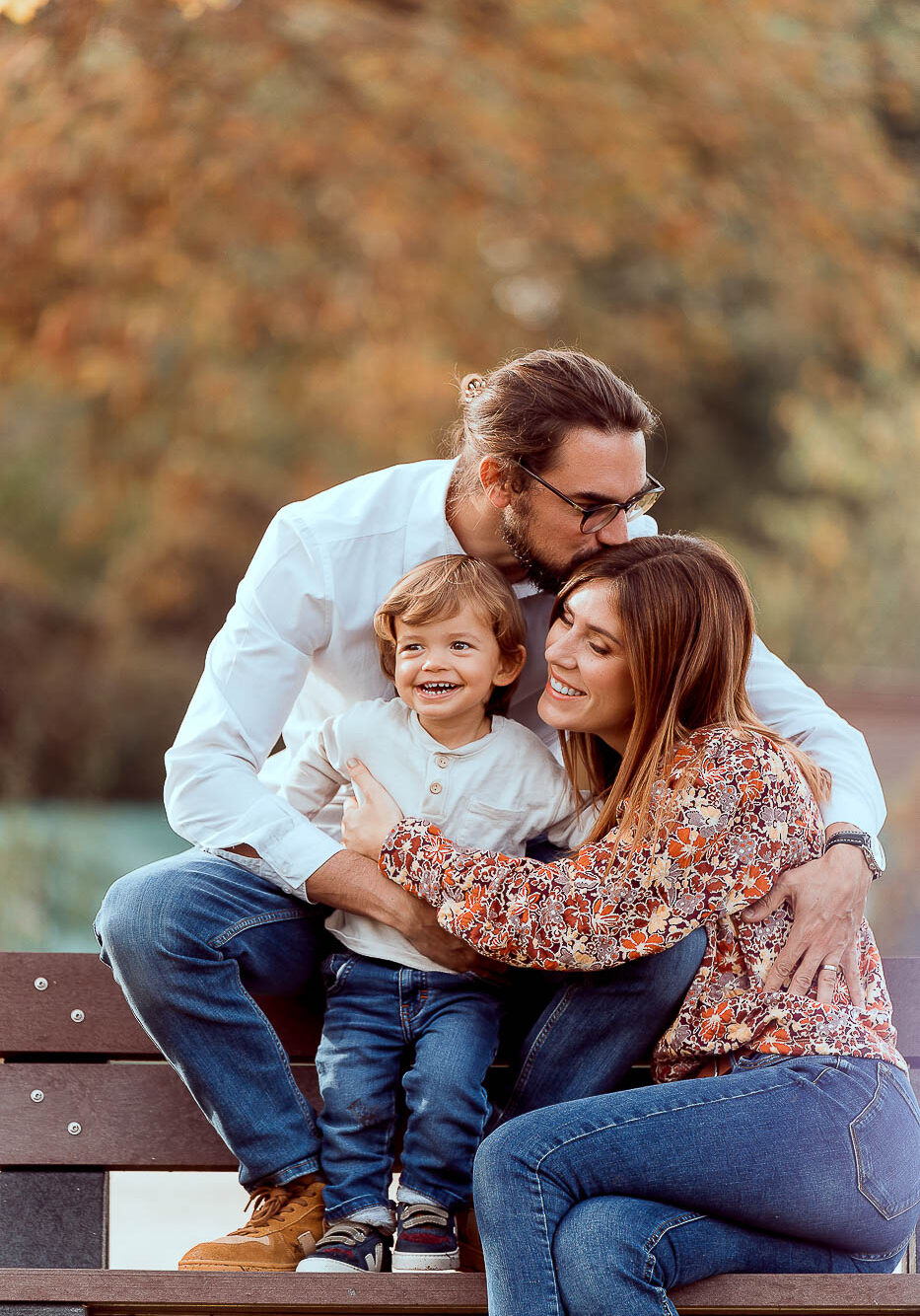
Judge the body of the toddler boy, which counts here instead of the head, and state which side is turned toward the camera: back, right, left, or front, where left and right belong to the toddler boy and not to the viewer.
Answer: front

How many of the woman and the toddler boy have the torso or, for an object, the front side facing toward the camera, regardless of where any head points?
1

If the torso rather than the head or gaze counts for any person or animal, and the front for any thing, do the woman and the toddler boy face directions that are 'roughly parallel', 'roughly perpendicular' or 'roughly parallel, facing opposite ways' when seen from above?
roughly perpendicular

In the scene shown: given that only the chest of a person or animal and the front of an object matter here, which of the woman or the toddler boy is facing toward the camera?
the toddler boy

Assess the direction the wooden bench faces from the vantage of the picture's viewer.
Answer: facing the viewer

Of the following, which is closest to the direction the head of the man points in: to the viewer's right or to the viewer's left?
to the viewer's right

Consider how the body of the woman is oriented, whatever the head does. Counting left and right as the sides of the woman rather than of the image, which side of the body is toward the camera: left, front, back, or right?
left

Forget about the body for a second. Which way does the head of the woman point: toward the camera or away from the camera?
toward the camera
